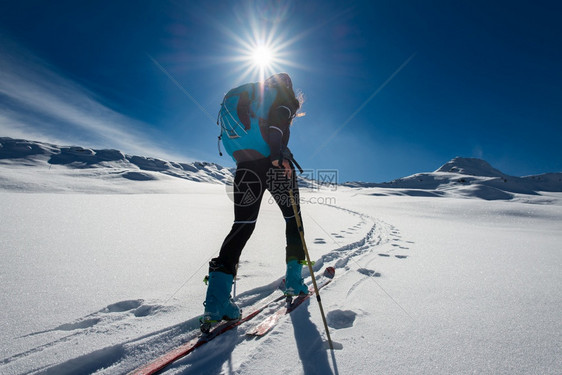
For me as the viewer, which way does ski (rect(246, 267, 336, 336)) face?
facing away from the viewer and to the right of the viewer

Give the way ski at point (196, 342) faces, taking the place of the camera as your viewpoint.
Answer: facing away from the viewer and to the right of the viewer

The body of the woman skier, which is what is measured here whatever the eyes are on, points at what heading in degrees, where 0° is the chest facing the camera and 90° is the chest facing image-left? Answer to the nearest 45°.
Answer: approximately 225°
